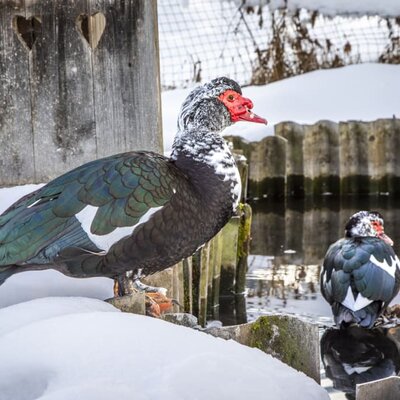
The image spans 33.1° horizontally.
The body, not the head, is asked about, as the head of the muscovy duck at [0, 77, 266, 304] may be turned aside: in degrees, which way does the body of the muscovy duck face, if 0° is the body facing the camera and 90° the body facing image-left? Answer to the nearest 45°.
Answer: approximately 270°

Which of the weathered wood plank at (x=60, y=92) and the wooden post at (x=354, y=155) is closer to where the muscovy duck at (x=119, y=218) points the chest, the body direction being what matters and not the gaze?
the wooden post
